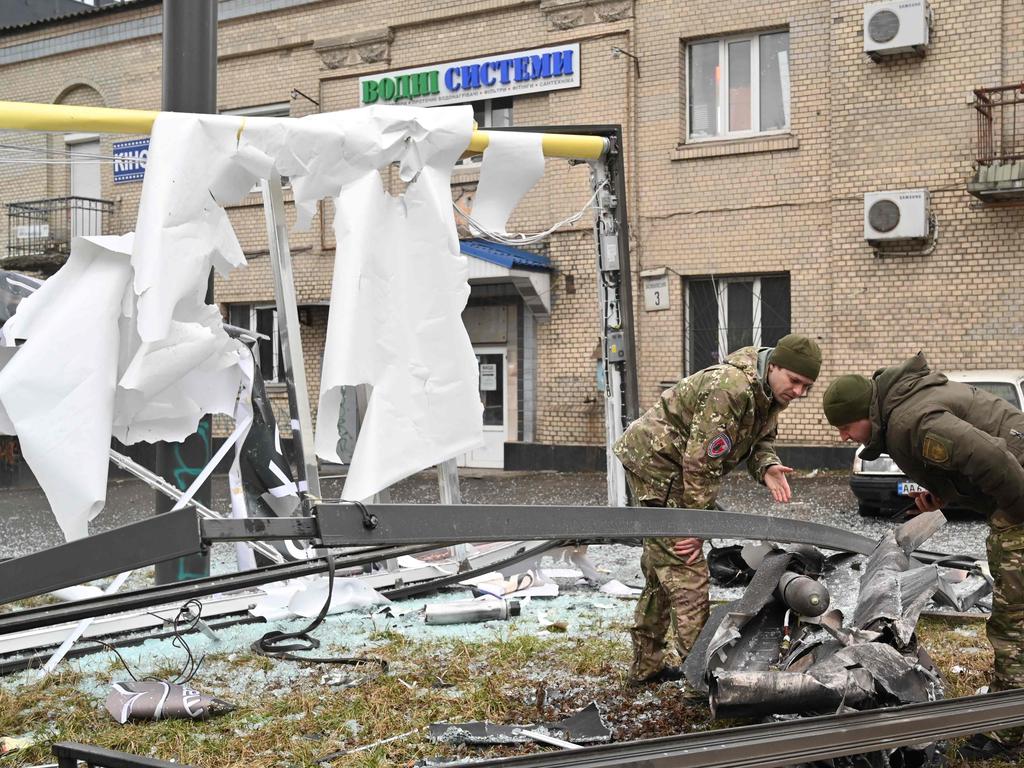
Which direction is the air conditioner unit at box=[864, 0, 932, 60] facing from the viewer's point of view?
toward the camera

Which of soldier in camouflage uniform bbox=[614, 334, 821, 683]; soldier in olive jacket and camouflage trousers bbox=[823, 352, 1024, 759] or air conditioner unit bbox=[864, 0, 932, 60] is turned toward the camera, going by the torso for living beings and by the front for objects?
the air conditioner unit

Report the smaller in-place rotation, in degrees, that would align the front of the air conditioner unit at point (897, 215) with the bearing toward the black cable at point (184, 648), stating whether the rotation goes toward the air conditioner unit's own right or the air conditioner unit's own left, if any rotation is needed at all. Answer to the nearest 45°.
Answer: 0° — it already faces it

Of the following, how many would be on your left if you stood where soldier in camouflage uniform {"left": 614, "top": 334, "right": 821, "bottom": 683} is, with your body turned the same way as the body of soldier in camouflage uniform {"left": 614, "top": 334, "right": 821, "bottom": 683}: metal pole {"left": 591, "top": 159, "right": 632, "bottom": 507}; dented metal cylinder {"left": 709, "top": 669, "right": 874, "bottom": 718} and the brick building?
2

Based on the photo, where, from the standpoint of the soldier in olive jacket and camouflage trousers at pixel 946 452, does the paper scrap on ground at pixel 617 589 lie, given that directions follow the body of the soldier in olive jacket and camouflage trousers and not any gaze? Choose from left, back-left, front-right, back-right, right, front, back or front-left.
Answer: front-right

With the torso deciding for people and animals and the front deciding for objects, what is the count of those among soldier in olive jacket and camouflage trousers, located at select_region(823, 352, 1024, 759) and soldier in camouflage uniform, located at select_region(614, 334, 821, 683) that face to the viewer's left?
1

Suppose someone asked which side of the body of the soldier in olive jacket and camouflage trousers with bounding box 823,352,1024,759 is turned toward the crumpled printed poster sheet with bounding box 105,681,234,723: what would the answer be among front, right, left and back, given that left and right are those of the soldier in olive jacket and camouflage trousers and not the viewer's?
front

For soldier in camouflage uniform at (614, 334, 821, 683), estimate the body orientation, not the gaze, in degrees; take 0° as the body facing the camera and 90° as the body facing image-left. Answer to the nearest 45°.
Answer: approximately 270°

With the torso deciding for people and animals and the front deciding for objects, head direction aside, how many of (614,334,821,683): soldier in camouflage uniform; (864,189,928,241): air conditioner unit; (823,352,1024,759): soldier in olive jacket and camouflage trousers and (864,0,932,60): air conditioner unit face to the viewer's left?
1

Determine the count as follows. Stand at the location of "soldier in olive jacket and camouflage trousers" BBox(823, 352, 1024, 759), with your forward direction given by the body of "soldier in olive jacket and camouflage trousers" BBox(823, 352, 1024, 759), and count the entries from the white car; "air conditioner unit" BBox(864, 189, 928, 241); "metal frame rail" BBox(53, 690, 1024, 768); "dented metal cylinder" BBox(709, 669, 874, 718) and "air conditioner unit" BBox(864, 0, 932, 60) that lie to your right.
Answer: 3

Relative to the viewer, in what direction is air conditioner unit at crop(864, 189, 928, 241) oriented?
toward the camera

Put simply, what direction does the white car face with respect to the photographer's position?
facing the viewer and to the left of the viewer

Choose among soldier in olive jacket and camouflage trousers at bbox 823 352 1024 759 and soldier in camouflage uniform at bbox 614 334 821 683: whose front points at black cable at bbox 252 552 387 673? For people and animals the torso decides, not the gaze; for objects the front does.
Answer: soldier in olive jacket and camouflage trousers at bbox 823 352 1024 759

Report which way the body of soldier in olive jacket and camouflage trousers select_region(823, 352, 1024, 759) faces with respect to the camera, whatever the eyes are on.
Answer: to the viewer's left

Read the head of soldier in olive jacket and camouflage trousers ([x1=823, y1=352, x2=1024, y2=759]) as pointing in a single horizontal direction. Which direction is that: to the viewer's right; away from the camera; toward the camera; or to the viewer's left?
to the viewer's left

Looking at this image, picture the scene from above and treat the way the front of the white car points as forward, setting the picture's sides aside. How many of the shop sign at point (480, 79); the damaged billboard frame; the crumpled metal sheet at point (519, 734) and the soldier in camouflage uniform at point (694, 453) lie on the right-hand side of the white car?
1

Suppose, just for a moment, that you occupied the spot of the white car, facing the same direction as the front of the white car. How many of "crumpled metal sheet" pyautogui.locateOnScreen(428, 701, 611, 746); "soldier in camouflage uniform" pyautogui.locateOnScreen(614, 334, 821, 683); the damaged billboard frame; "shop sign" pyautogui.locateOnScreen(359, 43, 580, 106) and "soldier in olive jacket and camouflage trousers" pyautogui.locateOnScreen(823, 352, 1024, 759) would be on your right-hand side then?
1

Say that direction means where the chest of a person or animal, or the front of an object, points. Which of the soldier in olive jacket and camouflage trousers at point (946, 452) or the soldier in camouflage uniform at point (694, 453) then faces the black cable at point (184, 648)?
the soldier in olive jacket and camouflage trousers at point (946, 452)
